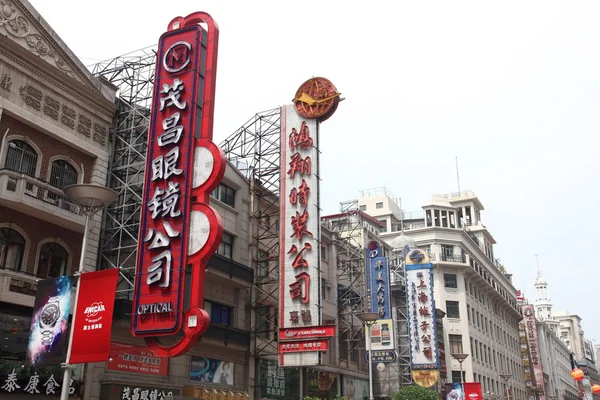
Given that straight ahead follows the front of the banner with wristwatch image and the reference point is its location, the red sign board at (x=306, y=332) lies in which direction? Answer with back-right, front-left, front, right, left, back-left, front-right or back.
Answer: back-left

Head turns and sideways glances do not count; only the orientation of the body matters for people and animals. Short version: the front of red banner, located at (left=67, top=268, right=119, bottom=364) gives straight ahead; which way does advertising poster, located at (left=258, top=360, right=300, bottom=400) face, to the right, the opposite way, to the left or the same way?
the same way

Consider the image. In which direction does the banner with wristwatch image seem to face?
toward the camera

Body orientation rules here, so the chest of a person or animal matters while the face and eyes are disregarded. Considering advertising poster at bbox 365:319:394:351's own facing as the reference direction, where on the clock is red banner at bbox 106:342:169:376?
The red banner is roughly at 1 o'clock from the advertising poster.

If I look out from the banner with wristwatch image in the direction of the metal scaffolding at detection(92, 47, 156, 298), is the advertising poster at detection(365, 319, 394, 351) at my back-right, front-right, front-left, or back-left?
front-right

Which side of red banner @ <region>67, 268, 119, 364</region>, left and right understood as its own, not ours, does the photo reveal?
front

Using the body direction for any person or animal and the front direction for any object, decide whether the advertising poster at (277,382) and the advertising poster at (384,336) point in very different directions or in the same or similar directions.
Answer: same or similar directions

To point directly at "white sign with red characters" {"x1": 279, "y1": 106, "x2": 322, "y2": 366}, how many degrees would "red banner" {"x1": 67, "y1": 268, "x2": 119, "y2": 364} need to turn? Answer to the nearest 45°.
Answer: approximately 135° to its left

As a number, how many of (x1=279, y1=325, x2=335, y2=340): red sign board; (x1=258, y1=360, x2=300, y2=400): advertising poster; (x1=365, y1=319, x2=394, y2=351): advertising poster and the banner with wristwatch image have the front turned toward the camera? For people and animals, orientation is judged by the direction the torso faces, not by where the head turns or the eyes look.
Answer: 4

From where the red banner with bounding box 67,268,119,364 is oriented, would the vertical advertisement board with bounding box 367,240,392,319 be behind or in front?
behind

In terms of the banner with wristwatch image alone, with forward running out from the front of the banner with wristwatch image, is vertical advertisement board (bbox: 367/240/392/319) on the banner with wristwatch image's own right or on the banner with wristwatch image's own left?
on the banner with wristwatch image's own left

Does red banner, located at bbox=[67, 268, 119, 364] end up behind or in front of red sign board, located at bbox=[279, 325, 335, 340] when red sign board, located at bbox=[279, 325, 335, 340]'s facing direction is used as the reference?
in front

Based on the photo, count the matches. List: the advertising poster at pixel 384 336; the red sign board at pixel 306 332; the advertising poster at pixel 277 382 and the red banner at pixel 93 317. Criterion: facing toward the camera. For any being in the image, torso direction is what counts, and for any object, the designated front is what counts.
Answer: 4

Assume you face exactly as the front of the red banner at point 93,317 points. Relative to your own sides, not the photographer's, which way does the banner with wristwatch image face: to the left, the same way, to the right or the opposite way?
the same way

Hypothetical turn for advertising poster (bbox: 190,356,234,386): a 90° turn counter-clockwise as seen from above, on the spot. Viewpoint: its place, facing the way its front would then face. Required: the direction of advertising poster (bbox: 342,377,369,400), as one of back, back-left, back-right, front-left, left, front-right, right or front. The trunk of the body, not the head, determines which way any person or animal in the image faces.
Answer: front

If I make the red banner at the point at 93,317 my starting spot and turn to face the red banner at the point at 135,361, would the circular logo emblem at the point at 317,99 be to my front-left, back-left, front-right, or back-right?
front-right

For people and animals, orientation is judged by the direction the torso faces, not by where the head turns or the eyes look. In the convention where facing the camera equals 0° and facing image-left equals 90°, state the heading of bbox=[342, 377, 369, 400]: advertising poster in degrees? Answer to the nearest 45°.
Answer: approximately 315°
